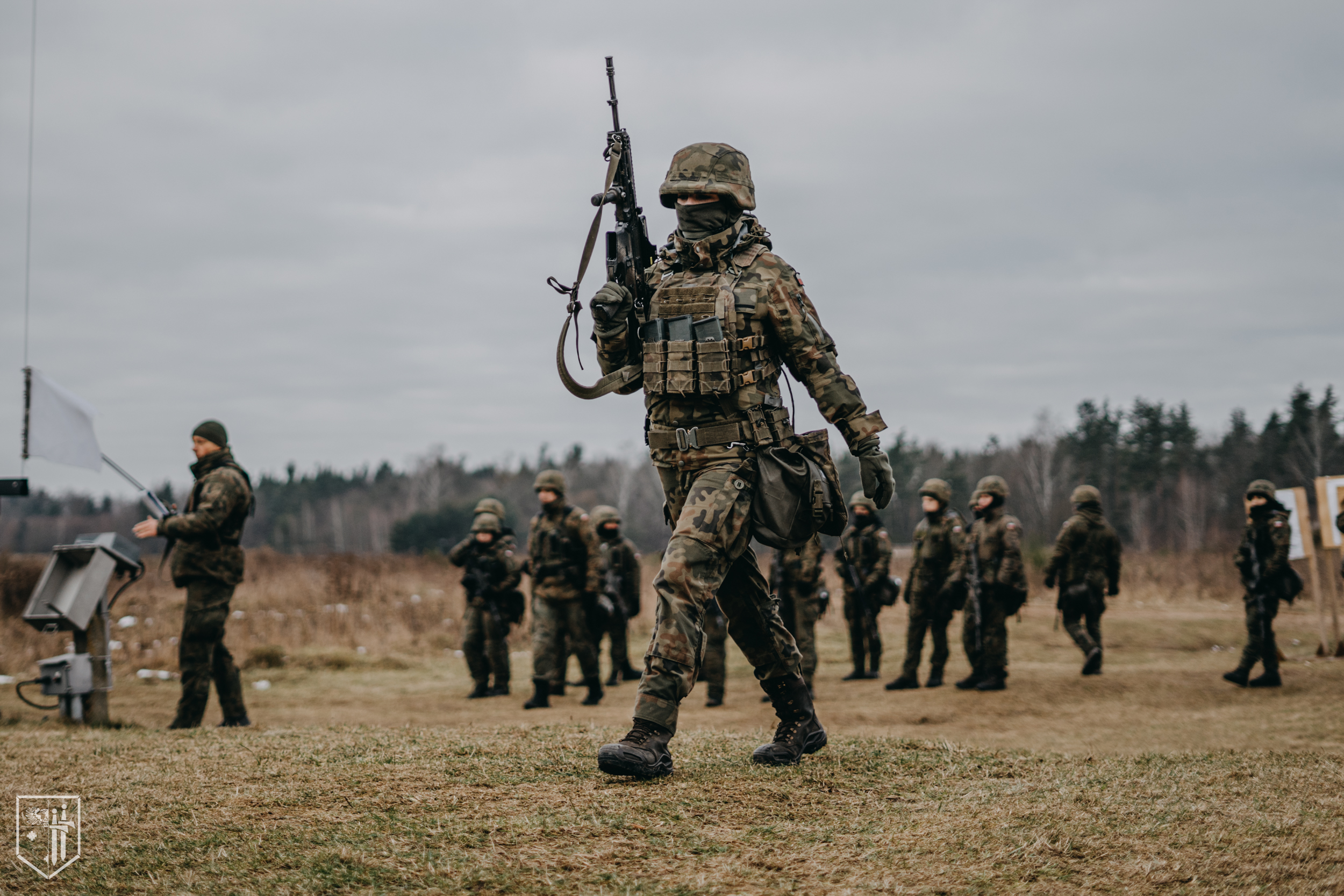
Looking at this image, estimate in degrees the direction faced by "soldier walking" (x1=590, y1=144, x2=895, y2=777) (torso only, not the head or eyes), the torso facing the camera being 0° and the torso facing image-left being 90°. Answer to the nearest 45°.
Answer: approximately 45°

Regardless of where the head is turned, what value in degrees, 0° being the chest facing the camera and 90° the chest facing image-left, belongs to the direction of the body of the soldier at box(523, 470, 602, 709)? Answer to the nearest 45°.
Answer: approximately 45°

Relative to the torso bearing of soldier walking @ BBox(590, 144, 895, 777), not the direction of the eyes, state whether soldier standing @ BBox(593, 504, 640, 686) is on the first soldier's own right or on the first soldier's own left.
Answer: on the first soldier's own right

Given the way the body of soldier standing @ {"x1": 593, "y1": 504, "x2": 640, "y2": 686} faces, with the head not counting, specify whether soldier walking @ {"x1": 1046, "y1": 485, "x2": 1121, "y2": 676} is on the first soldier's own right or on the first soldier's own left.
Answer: on the first soldier's own left

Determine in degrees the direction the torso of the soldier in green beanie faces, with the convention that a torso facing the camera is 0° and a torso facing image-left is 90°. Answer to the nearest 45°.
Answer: approximately 90°

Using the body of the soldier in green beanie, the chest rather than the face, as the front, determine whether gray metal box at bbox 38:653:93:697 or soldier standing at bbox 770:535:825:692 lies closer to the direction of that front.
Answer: the gray metal box
